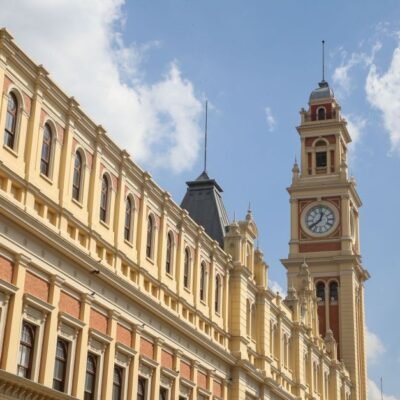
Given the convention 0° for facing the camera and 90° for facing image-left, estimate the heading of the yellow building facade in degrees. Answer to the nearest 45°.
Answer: approximately 315°
